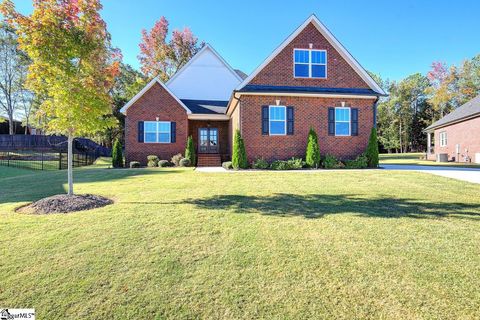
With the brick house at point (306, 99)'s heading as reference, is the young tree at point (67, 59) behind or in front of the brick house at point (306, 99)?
in front

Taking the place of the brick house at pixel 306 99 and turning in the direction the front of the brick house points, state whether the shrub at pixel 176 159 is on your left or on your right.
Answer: on your right

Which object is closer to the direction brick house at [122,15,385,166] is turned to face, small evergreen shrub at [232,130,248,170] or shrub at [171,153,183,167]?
the small evergreen shrub

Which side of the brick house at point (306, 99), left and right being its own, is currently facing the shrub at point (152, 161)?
right

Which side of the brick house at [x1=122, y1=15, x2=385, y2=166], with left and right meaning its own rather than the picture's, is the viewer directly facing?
front

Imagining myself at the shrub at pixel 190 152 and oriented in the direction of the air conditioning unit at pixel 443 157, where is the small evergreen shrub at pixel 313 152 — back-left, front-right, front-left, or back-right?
front-right

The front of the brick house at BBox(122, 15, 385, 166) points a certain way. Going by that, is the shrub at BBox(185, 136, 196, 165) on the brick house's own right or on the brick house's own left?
on the brick house's own right
